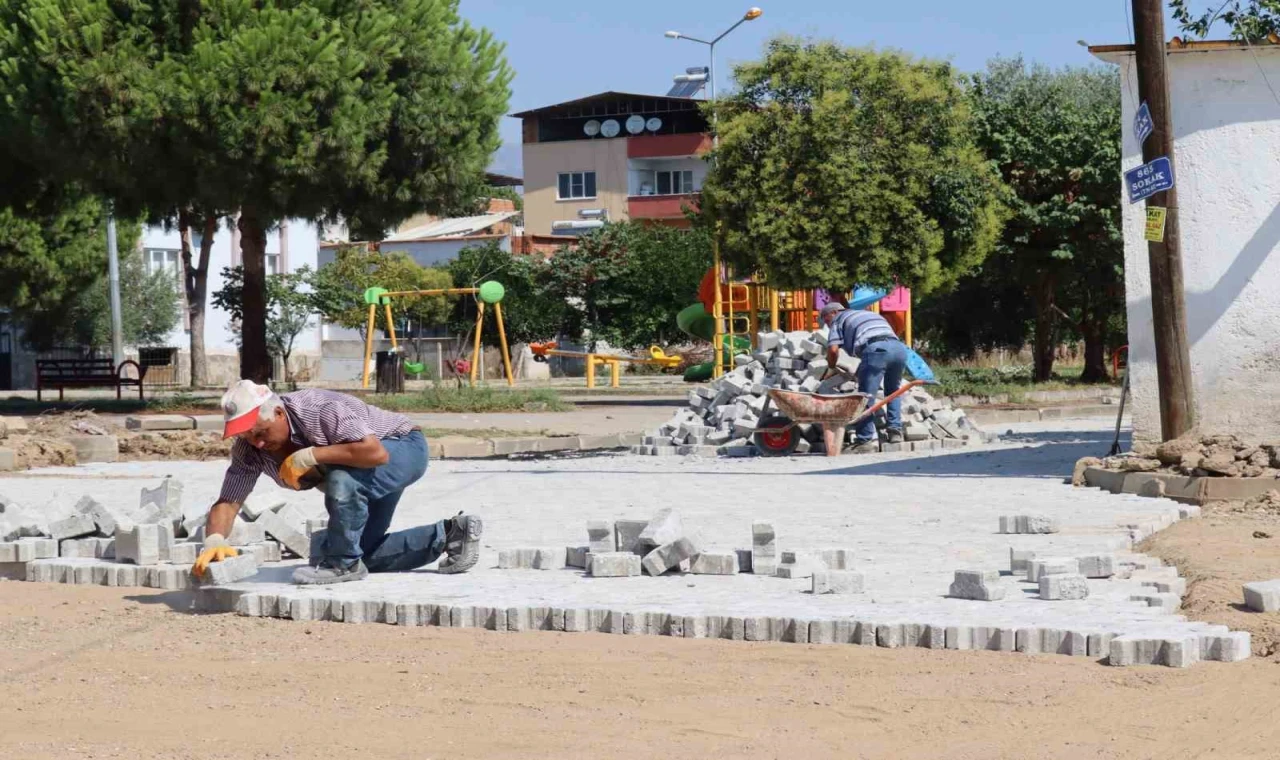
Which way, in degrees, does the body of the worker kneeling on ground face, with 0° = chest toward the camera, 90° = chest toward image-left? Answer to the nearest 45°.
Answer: approximately 90°

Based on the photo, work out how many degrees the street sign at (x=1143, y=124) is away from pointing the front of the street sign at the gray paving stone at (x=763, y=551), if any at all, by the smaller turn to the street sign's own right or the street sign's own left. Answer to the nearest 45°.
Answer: approximately 45° to the street sign's own left

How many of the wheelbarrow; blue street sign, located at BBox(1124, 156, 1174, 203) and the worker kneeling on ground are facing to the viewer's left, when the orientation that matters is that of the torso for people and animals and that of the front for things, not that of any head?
2

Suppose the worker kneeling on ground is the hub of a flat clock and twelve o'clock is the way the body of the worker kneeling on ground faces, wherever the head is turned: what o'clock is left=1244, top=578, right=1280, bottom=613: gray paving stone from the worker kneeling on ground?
The gray paving stone is roughly at 7 o'clock from the worker kneeling on ground.

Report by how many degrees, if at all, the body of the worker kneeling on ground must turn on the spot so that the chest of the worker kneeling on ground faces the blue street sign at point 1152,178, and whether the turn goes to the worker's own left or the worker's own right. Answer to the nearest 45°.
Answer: approximately 135° to the worker's own right

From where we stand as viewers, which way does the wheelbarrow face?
facing to the left of the viewer

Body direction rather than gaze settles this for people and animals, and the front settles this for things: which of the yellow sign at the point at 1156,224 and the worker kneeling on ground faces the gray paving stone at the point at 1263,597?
the yellow sign

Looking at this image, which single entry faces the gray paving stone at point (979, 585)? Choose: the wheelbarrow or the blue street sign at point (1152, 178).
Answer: the blue street sign

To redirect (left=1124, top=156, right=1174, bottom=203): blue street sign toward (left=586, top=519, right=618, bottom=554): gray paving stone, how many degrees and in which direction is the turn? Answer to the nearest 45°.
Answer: approximately 45° to its right

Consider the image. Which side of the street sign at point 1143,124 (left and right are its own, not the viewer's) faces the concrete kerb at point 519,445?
front

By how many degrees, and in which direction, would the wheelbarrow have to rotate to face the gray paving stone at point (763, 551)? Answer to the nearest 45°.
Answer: approximately 90° to its left
